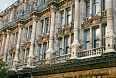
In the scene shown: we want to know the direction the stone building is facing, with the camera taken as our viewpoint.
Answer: facing the viewer and to the left of the viewer
